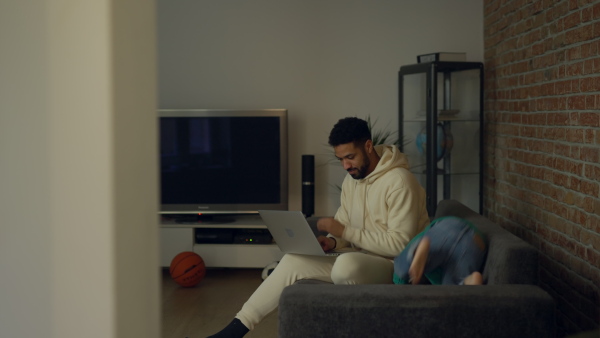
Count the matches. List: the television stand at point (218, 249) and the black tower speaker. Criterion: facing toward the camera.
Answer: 2

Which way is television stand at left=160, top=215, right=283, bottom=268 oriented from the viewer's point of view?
toward the camera

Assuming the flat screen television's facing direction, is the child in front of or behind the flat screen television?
in front

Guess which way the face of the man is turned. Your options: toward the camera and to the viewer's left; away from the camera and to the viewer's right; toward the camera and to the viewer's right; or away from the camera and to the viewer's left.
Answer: toward the camera and to the viewer's left

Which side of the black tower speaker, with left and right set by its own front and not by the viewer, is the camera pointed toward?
front

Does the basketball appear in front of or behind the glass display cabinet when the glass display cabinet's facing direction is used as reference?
in front

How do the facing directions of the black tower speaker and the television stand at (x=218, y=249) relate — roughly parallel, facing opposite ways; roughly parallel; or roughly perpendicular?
roughly parallel

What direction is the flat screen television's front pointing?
toward the camera

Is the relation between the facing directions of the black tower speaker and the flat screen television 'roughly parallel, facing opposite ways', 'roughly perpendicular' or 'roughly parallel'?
roughly parallel

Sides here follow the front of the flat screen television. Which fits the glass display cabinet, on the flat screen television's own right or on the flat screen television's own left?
on the flat screen television's own left

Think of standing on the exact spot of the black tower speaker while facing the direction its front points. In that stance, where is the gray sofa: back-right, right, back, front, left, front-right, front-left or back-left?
front

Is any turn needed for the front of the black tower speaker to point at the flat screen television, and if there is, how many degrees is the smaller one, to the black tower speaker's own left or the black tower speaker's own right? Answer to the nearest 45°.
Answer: approximately 90° to the black tower speaker's own right

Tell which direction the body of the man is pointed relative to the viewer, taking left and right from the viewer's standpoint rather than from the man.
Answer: facing the viewer and to the left of the viewer
